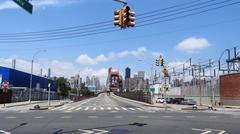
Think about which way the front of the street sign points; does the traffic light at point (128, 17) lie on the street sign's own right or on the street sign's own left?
on the street sign's own left

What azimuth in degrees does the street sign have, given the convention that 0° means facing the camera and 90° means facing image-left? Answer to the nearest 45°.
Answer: approximately 315°
